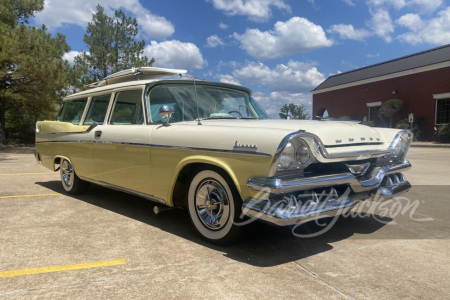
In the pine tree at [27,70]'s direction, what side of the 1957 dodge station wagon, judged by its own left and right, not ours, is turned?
back

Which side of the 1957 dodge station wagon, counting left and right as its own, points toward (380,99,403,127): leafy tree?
left

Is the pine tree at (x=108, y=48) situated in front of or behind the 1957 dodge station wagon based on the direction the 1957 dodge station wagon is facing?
behind

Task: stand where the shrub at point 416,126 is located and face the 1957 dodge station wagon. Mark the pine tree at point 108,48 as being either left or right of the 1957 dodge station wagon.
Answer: right

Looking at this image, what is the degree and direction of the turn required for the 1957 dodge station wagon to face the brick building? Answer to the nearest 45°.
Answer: approximately 90° to its left

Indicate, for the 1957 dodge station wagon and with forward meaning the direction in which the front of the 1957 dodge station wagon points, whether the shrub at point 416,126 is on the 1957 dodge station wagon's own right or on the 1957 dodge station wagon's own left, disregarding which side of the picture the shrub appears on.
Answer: on the 1957 dodge station wagon's own left
